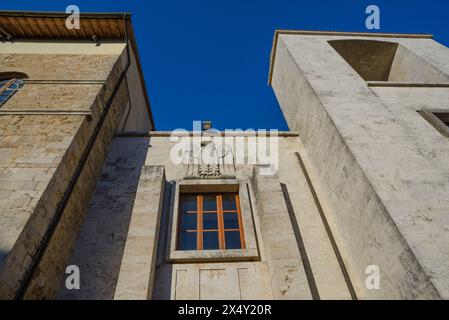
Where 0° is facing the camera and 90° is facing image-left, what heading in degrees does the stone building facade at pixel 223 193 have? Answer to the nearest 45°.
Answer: approximately 0°
